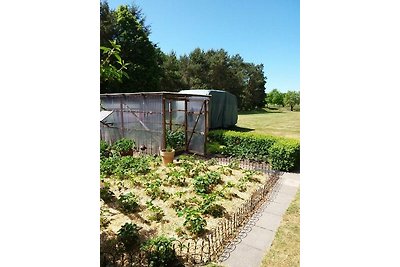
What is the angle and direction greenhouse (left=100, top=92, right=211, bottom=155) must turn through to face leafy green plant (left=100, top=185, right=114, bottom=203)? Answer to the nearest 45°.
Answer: approximately 45° to its right

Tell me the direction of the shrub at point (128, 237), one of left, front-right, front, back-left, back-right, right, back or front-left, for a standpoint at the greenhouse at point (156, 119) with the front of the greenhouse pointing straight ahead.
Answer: front-right

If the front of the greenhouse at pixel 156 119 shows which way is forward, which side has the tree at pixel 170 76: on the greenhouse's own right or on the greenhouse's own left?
on the greenhouse's own left

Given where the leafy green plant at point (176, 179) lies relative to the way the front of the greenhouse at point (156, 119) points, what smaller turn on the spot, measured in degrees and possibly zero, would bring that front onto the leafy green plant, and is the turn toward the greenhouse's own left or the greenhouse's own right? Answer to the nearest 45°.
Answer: approximately 45° to the greenhouse's own right

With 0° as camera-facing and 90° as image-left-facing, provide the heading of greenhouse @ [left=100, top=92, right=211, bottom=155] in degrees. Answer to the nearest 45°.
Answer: approximately 315°
